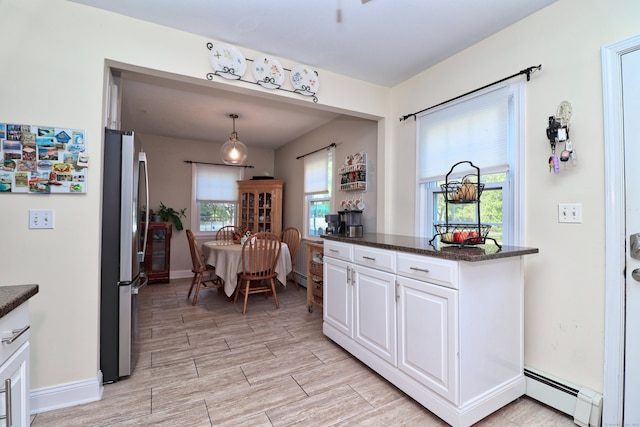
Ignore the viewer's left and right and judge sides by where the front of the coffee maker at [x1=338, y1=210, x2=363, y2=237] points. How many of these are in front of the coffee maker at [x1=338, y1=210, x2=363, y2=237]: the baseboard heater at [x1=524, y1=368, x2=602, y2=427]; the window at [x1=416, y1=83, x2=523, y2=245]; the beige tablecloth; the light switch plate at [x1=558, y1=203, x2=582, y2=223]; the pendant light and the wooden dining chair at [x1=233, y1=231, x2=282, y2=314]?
3

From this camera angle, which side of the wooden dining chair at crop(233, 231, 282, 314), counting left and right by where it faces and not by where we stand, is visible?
back

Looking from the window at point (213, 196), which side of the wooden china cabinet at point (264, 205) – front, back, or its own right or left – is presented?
right

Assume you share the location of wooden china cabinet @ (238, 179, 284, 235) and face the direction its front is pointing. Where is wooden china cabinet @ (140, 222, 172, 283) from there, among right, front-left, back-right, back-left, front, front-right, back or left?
front-right

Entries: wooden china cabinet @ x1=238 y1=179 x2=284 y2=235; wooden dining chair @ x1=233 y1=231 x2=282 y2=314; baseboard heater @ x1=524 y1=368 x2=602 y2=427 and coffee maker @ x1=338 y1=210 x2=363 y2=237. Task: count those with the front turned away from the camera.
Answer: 1

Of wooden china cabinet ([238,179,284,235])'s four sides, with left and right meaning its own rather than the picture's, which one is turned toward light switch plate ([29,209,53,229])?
front

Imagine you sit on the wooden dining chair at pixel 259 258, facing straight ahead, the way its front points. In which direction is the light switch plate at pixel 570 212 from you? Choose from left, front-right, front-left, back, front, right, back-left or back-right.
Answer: back-right

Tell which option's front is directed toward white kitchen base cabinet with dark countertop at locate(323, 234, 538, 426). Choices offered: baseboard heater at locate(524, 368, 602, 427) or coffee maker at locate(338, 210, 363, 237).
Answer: the baseboard heater

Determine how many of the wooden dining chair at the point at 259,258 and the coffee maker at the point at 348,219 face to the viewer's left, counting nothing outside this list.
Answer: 1

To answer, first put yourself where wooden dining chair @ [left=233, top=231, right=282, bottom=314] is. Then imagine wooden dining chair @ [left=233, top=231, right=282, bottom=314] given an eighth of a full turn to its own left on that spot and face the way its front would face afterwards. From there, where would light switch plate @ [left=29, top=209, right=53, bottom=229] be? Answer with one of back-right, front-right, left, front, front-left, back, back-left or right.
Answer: left

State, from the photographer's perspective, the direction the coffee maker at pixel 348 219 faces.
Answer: facing to the left of the viewer

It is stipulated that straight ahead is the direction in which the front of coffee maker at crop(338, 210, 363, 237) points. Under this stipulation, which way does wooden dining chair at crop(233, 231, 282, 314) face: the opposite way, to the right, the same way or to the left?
to the right

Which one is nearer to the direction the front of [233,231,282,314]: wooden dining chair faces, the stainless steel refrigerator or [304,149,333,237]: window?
the window

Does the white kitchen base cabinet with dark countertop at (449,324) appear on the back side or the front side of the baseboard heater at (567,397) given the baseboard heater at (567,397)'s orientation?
on the front side

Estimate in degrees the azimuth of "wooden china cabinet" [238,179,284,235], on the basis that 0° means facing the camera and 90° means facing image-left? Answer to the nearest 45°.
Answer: approximately 45°
